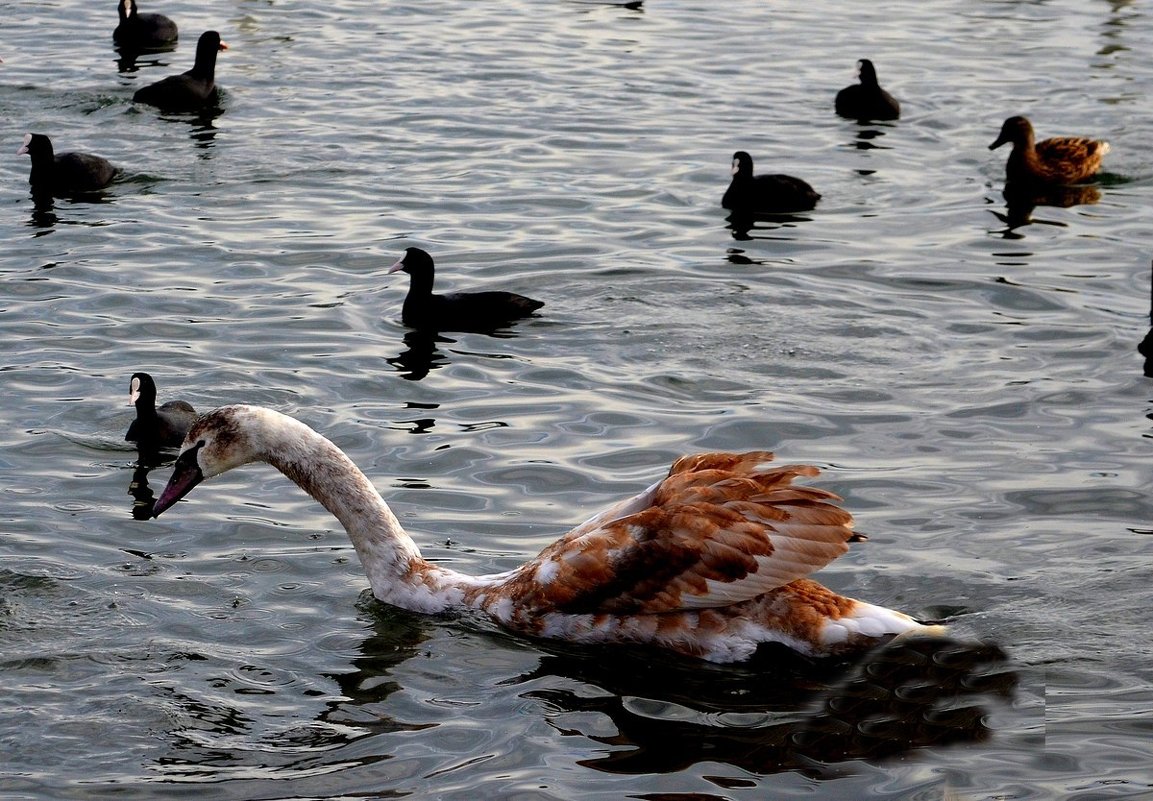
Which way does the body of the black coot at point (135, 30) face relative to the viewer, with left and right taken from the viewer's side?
facing the viewer and to the left of the viewer

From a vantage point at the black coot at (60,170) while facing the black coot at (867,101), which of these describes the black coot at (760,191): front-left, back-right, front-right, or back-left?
front-right

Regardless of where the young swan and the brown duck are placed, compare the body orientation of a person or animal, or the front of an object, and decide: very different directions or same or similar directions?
same or similar directions

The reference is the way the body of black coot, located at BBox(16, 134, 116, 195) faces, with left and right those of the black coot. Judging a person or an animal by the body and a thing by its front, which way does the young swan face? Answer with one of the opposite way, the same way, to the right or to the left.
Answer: the same way

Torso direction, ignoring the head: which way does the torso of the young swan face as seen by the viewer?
to the viewer's left

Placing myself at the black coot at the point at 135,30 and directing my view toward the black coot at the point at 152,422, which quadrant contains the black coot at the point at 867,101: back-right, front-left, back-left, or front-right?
front-left

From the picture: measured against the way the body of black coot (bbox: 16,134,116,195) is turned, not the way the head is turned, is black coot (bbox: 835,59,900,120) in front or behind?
behind

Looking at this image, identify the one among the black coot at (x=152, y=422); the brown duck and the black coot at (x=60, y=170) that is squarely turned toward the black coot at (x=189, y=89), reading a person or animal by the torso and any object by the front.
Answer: the brown duck

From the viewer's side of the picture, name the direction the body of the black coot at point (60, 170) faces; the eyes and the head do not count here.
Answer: to the viewer's left

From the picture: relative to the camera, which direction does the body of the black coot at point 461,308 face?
to the viewer's left

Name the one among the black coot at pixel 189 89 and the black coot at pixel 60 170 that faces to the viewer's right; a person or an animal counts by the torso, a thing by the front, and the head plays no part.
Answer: the black coot at pixel 189 89

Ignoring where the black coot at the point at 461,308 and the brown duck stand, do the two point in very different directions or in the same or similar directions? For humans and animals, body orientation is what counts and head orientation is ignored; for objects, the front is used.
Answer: same or similar directions

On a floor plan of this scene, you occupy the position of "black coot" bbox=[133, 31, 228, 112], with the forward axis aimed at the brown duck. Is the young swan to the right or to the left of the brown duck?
right

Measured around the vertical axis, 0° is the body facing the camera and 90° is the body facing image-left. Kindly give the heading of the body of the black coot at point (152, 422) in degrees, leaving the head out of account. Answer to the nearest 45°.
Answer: approximately 45°

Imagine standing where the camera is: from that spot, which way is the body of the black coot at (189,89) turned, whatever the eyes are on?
to the viewer's right

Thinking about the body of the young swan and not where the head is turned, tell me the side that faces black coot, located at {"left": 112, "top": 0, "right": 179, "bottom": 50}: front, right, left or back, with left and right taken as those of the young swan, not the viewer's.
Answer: right

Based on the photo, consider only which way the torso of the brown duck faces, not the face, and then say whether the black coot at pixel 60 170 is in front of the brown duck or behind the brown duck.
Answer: in front

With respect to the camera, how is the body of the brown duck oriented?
to the viewer's left
